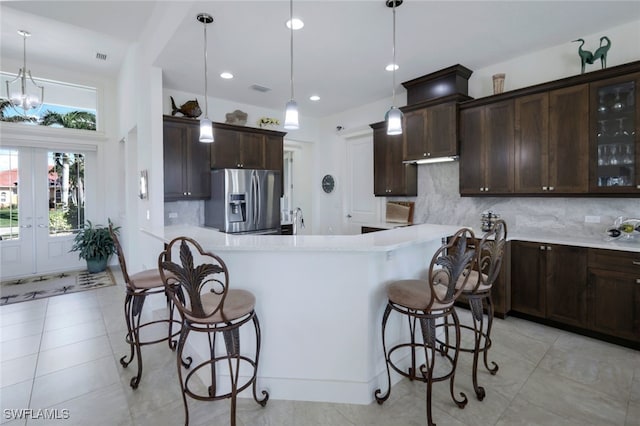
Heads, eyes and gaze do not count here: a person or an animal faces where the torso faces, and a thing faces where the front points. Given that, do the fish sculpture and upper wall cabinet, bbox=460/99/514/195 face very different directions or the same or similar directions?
very different directions

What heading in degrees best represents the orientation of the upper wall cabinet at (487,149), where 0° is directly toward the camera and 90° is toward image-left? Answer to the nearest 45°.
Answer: approximately 45°

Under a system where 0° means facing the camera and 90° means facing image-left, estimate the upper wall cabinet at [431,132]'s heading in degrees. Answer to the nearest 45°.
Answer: approximately 45°

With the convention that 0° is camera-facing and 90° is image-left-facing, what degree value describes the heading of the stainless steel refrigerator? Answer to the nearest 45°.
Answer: approximately 315°
